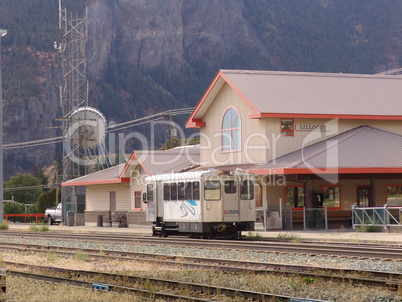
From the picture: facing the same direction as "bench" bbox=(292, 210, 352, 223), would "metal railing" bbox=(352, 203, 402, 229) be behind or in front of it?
in front

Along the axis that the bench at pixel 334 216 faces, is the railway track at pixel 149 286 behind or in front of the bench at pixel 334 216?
in front

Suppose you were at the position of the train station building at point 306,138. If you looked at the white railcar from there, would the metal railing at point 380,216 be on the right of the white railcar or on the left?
left

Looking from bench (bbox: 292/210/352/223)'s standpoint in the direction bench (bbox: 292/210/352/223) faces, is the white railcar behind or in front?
in front

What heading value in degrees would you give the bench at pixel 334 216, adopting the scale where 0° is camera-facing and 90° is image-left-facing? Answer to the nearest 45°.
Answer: approximately 0°

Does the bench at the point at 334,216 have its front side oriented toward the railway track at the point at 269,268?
yes
